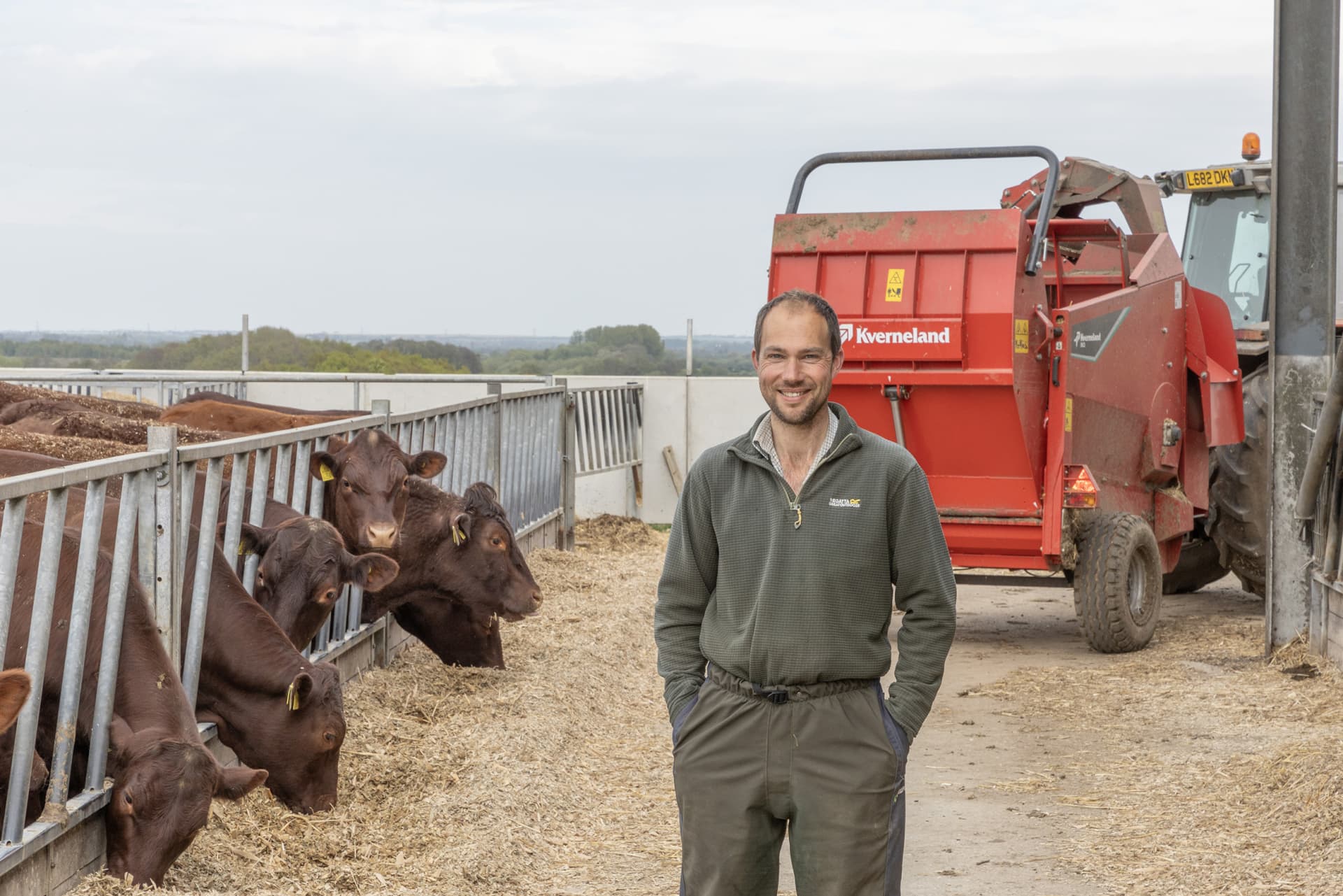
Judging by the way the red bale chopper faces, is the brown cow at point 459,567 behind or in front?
behind

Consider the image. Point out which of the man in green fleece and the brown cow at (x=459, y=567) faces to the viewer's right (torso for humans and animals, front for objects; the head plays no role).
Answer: the brown cow

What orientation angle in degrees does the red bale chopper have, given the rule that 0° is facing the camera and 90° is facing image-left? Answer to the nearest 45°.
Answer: approximately 225°

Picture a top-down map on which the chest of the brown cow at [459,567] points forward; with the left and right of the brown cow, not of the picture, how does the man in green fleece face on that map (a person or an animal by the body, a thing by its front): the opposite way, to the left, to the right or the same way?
to the right

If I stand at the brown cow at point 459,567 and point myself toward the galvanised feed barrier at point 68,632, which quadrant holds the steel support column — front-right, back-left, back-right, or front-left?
back-left

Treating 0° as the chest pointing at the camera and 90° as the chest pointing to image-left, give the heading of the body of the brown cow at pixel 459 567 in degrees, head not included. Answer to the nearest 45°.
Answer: approximately 270°

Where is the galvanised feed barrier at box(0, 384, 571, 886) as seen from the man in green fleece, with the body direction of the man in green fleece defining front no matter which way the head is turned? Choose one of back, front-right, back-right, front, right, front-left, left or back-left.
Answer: back-right

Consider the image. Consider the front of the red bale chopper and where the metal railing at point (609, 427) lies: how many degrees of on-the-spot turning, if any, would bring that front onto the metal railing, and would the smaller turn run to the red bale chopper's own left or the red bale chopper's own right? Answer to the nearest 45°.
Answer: approximately 90° to the red bale chopper's own left

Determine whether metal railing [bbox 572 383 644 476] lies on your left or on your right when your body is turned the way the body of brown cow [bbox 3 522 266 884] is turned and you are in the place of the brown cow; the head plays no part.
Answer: on your left

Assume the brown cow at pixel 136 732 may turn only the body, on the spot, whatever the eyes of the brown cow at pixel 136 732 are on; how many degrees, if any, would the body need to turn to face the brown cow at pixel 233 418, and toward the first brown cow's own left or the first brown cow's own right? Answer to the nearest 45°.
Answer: approximately 135° to the first brown cow's own left

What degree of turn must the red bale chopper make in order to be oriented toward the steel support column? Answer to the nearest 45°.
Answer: approximately 45° to its right
